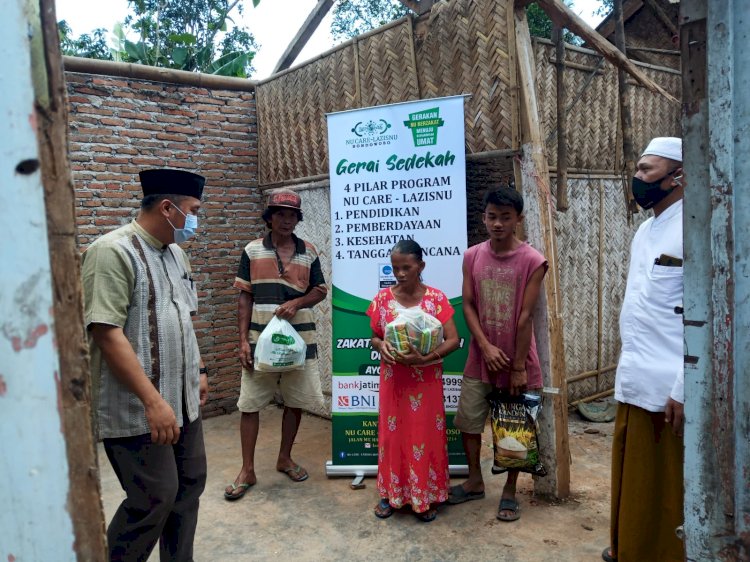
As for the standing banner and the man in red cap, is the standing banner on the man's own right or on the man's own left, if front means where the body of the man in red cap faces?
on the man's own left

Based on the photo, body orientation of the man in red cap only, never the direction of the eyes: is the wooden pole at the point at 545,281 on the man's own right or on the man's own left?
on the man's own left

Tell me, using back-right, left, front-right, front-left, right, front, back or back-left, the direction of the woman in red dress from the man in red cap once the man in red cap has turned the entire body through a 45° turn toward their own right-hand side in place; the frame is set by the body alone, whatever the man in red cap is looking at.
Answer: left

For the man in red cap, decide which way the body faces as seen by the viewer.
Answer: toward the camera

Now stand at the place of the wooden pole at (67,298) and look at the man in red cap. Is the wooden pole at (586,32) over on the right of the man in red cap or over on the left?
right

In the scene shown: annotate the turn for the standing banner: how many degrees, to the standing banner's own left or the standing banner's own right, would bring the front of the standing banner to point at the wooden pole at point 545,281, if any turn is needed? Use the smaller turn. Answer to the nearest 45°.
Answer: approximately 45° to the standing banner's own left

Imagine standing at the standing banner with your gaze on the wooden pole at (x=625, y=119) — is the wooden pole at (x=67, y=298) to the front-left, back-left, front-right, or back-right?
back-right

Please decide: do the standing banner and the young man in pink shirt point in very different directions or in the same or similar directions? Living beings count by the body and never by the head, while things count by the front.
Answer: same or similar directions

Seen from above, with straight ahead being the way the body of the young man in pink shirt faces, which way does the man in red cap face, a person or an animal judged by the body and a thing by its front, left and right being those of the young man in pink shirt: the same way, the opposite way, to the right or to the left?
the same way

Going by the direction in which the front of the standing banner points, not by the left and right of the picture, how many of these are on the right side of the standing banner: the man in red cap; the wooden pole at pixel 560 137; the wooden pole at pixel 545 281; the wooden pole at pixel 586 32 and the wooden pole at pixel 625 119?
1

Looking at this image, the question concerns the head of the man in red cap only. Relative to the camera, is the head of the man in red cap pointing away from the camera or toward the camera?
toward the camera

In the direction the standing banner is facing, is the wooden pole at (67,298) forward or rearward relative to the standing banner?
forward

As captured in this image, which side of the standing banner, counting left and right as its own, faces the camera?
front

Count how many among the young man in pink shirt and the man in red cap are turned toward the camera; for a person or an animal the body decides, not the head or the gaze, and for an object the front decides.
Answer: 2

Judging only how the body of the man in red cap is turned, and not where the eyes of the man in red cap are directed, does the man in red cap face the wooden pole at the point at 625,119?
no

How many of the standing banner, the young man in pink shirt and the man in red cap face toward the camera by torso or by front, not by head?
3

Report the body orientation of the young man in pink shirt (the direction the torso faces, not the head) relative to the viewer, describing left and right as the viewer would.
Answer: facing the viewer

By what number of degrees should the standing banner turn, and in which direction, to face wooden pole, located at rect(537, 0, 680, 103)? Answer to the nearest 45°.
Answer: approximately 90° to its left

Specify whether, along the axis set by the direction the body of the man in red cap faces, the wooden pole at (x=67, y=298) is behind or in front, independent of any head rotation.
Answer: in front

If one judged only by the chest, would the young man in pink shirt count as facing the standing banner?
no
